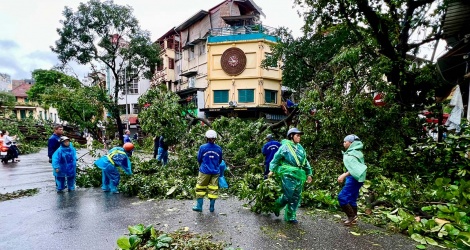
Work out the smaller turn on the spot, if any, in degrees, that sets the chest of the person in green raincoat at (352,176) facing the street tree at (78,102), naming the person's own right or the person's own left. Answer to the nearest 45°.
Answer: approximately 45° to the person's own right

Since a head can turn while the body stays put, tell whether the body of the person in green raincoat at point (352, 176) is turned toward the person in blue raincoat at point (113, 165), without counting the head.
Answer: yes

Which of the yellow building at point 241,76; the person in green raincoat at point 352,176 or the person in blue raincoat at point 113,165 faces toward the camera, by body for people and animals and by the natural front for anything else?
the yellow building

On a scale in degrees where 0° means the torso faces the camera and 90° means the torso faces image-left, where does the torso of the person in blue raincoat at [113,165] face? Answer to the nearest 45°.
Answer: approximately 270°

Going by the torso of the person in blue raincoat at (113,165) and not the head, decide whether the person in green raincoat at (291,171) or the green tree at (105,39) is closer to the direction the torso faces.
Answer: the person in green raincoat

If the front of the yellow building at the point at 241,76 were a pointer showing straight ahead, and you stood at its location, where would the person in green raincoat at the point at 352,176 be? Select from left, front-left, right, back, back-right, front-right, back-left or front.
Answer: front

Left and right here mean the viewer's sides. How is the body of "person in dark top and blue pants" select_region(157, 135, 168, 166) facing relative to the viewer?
facing away from the viewer

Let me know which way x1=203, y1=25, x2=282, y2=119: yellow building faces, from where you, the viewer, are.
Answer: facing the viewer

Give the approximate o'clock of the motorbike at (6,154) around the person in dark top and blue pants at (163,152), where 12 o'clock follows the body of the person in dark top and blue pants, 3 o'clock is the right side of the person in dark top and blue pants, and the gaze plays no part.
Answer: The motorbike is roughly at 10 o'clock from the person in dark top and blue pants.
